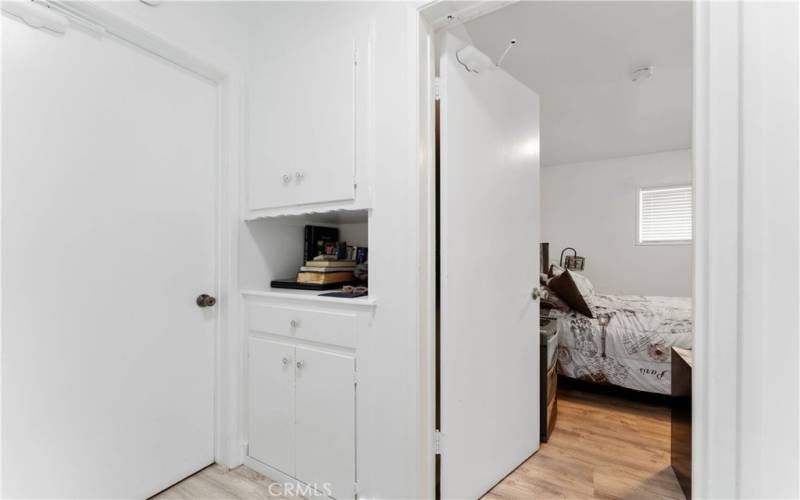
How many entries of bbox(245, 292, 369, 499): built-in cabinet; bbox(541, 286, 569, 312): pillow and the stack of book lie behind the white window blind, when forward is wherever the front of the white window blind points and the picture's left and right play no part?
0

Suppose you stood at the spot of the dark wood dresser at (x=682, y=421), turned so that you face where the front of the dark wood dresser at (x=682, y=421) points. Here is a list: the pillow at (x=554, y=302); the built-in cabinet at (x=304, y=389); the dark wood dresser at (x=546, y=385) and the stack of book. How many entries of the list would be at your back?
0

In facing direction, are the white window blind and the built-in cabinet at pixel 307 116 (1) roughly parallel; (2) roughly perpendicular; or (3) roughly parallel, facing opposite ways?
roughly parallel

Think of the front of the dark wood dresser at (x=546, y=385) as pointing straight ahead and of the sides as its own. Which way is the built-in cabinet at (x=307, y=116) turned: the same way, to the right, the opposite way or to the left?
to the right

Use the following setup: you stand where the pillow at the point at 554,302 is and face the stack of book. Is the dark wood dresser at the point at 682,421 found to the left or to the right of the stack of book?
left

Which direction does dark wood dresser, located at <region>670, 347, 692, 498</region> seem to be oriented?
to the viewer's left

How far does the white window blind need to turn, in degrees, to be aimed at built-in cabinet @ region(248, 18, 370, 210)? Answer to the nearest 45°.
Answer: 0° — it already faces it

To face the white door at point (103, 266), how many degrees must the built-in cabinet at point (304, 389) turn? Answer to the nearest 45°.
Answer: approximately 45° to its right

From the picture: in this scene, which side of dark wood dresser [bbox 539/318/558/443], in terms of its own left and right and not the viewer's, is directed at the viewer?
right

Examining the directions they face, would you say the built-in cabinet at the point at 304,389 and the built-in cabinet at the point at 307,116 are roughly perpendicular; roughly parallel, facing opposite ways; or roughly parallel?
roughly parallel

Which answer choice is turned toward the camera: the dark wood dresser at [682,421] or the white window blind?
the white window blind

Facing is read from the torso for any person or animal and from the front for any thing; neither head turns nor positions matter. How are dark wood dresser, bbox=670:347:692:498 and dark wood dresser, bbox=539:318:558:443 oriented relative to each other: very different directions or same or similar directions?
very different directions

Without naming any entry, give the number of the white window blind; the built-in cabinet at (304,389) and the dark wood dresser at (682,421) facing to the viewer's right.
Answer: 0

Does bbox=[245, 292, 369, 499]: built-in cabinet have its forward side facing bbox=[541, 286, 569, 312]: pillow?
no

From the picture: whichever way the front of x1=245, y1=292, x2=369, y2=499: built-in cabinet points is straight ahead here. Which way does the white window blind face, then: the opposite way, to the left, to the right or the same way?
the same way

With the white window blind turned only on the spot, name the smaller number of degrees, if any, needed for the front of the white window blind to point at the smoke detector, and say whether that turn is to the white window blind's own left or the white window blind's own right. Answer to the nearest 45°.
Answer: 0° — it already faces it

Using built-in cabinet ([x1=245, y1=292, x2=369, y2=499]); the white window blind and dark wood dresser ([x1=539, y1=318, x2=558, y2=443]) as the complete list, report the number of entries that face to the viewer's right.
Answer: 1

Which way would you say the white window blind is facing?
toward the camera
